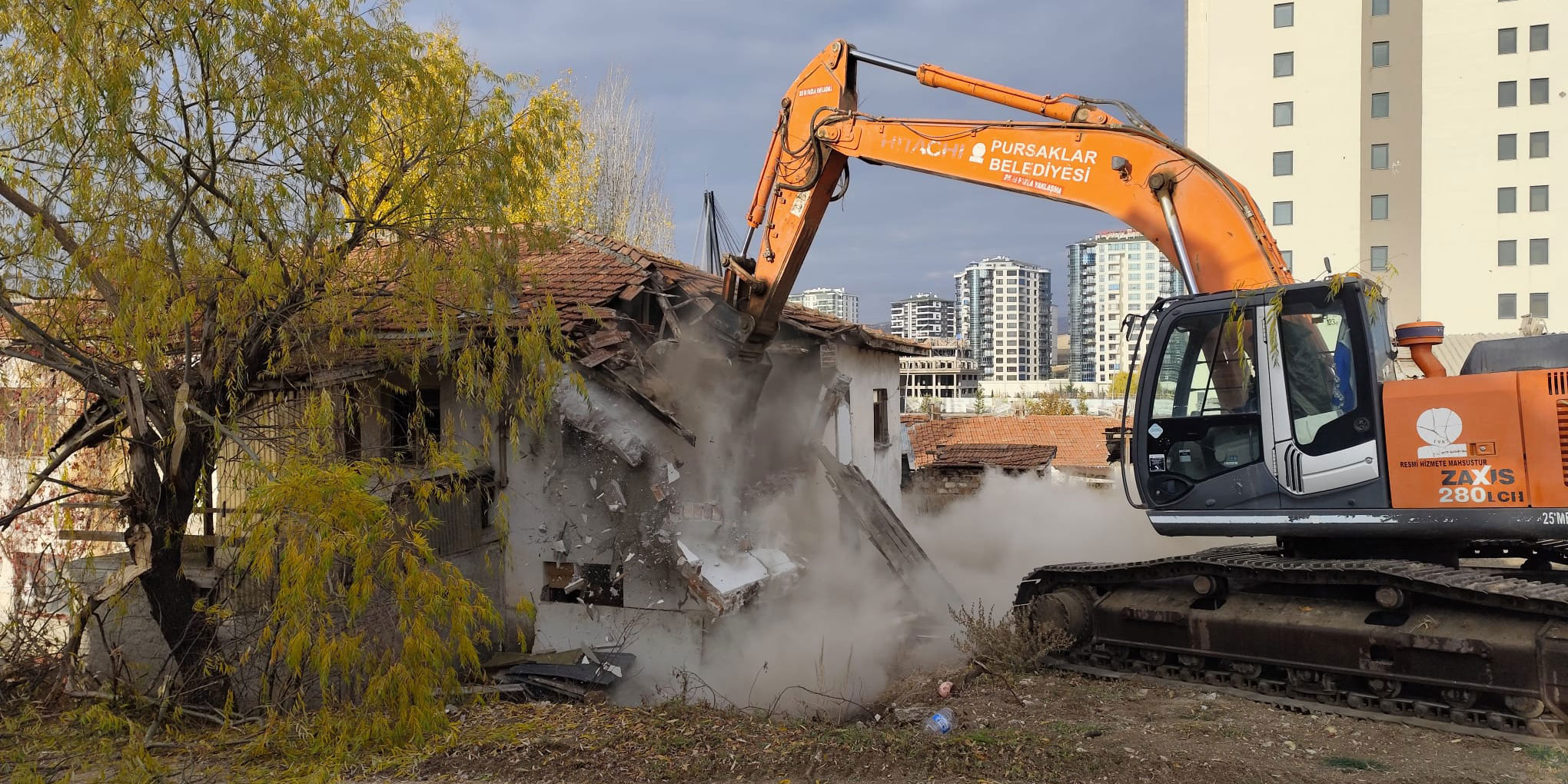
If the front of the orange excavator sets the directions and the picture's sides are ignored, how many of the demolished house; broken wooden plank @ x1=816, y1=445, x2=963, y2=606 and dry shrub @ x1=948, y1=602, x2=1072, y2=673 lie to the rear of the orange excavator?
0

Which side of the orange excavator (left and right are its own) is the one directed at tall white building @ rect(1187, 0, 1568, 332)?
right

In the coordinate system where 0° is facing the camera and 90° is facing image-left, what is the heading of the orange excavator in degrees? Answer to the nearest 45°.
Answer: approximately 90°

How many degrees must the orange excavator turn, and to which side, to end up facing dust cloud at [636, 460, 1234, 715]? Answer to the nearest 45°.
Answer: approximately 45° to its right

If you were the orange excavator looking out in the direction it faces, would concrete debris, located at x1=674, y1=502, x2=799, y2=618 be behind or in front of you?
in front

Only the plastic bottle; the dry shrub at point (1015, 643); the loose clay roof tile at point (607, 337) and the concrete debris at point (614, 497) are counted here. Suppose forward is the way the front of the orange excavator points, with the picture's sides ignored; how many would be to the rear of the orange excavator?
0

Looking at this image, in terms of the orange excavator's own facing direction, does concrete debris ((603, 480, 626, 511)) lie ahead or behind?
ahead

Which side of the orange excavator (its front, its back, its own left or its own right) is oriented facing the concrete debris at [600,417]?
front

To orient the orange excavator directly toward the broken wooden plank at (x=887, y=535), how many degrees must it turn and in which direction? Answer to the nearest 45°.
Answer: approximately 45° to its right

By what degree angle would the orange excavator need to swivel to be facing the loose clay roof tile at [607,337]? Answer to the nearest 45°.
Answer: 0° — it already faces it

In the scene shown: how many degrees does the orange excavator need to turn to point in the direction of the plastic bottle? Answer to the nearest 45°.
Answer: approximately 45° to its left

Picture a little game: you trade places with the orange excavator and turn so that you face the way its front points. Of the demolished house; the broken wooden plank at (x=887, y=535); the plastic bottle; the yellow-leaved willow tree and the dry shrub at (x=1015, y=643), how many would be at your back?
0

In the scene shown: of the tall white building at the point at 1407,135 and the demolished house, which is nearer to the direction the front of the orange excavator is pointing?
the demolished house
